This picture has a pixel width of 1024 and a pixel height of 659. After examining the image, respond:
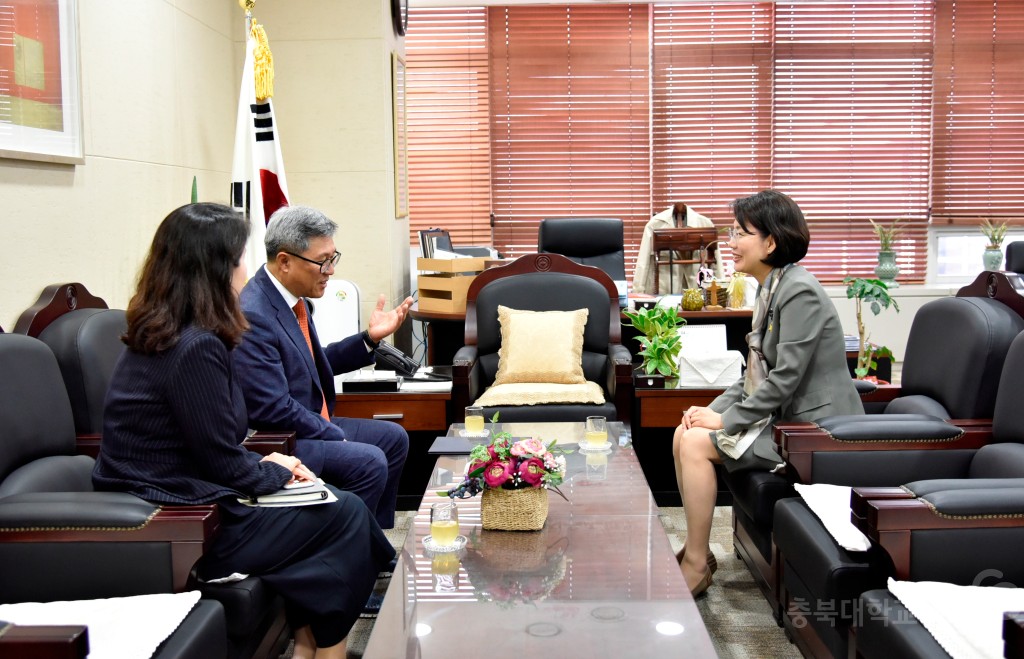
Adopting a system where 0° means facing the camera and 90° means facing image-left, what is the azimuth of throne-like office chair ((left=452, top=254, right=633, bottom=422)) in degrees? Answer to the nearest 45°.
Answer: approximately 0°

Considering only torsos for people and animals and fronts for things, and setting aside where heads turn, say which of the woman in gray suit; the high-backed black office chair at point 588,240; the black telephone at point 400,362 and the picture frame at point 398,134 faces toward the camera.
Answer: the high-backed black office chair

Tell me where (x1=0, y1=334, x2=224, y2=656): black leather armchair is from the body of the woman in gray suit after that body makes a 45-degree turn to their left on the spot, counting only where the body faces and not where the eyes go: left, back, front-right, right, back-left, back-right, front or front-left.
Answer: front

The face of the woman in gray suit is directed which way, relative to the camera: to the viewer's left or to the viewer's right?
to the viewer's left

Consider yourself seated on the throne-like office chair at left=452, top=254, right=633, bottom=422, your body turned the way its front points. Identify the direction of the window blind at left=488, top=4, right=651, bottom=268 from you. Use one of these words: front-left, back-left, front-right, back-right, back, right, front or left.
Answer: back

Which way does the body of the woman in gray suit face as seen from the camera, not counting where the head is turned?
to the viewer's left

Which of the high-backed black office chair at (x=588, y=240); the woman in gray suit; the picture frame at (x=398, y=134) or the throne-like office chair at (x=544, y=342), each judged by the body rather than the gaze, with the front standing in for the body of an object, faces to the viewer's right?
the picture frame

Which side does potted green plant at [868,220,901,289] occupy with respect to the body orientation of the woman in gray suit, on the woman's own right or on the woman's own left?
on the woman's own right

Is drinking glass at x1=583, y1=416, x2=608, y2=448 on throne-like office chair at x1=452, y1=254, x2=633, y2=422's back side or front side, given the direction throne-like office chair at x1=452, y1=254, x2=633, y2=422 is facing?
on the front side

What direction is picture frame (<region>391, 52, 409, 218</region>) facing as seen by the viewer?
to the viewer's right

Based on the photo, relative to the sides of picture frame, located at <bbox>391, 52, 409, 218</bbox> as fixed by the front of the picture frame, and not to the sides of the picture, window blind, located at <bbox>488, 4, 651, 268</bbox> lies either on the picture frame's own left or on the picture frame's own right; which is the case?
on the picture frame's own left

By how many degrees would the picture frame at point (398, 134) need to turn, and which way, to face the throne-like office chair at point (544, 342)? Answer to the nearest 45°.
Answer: approximately 90° to its right

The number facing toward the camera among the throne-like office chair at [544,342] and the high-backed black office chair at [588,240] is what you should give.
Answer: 2

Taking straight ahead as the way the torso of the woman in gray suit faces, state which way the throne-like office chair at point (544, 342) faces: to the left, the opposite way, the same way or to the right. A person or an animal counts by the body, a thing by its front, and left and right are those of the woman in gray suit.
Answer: to the left
